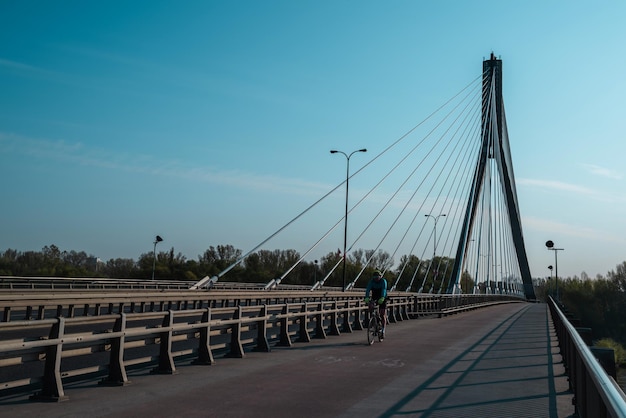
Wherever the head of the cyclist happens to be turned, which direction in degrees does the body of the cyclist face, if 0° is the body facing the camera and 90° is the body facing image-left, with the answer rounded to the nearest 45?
approximately 0°

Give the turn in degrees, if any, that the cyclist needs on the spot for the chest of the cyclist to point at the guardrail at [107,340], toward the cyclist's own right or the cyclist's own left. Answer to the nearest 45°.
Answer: approximately 45° to the cyclist's own right
